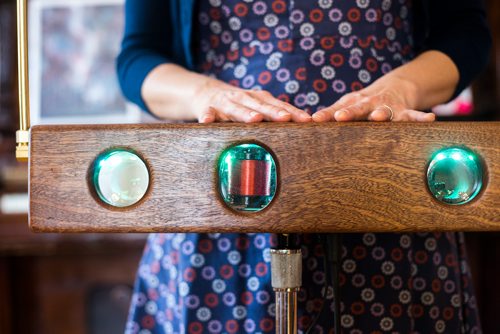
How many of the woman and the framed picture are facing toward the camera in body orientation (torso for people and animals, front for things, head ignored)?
2

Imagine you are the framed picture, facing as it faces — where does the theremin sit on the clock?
The theremin is roughly at 12 o'clock from the framed picture.

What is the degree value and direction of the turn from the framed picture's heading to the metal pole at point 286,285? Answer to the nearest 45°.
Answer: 0° — it already faces it

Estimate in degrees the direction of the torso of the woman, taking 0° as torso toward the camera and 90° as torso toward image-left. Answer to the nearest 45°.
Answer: approximately 0°

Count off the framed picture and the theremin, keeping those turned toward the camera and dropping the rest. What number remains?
2
